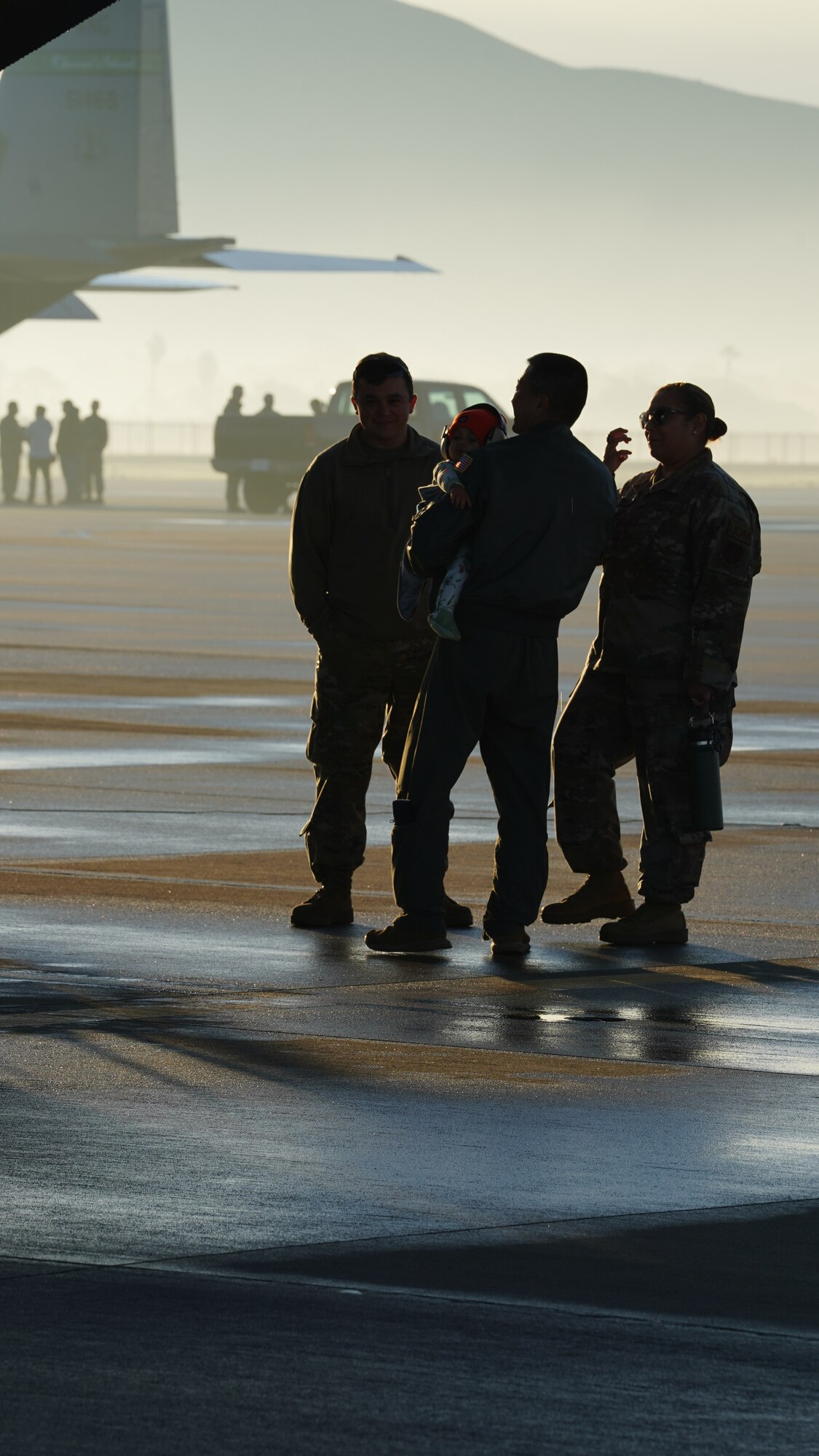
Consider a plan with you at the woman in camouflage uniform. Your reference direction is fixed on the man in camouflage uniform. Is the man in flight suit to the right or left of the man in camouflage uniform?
left

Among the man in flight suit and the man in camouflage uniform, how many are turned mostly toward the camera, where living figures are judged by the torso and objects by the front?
1

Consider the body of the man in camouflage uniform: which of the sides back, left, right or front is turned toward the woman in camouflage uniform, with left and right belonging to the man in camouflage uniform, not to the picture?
left

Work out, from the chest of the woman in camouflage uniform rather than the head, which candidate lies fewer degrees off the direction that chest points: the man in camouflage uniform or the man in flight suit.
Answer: the man in flight suit

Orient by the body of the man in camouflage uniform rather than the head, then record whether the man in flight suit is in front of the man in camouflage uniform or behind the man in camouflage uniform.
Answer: in front

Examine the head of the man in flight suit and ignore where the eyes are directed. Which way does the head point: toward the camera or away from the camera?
away from the camera

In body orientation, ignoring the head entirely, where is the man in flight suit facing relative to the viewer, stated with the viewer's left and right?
facing away from the viewer and to the left of the viewer

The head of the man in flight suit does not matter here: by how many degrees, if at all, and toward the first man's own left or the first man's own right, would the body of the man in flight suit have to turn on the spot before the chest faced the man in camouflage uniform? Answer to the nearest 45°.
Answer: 0° — they already face them

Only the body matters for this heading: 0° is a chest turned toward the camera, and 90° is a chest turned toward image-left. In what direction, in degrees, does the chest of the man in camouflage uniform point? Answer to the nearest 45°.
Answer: approximately 0°

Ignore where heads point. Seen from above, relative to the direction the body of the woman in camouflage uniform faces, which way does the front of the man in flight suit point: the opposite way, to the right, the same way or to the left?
to the right
